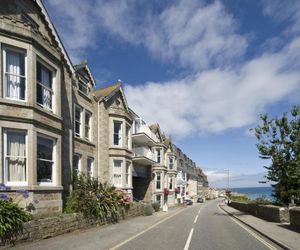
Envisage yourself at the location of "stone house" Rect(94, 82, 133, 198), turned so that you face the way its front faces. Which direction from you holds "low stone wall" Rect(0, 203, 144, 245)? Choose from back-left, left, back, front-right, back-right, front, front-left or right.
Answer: front-right

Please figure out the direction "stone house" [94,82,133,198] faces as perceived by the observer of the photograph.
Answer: facing the viewer and to the right of the viewer

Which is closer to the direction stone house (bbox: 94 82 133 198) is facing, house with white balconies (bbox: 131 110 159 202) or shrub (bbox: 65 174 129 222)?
the shrub
